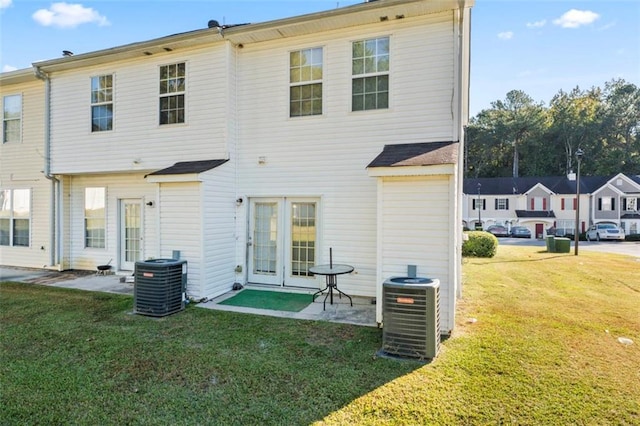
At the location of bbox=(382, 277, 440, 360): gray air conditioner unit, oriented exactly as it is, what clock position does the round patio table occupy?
The round patio table is roughly at 5 o'clock from the gray air conditioner unit.

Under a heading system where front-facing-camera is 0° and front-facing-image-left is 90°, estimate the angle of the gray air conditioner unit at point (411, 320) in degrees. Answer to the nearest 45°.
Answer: approximately 0°

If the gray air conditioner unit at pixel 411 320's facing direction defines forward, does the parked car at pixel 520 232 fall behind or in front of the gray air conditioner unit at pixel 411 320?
behind

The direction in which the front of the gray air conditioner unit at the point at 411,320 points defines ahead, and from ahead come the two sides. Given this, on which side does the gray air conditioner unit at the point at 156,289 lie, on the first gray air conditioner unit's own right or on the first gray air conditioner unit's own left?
on the first gray air conditioner unit's own right

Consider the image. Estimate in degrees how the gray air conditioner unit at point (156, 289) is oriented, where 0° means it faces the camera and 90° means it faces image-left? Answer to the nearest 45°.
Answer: approximately 45°

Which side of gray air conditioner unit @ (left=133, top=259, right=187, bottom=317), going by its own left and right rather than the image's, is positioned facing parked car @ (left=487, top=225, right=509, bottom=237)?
back
